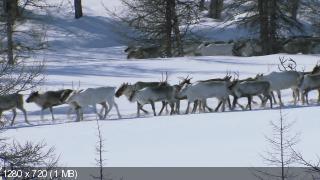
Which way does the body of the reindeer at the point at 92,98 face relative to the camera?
to the viewer's left

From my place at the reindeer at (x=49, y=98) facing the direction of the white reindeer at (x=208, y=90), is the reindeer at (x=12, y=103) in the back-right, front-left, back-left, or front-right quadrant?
back-right

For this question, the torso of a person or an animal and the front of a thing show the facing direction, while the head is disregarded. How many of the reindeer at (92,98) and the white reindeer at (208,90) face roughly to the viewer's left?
2

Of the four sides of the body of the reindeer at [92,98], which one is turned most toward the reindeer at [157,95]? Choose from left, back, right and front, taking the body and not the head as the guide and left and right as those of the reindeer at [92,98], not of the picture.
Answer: back

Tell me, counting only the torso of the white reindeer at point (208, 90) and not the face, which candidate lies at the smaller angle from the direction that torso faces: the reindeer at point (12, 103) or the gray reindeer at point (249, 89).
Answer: the reindeer

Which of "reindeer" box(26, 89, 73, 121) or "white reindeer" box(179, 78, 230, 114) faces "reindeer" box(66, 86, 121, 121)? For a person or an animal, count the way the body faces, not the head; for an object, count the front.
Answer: the white reindeer

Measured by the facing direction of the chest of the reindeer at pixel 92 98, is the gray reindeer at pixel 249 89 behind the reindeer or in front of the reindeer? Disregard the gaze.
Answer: behind

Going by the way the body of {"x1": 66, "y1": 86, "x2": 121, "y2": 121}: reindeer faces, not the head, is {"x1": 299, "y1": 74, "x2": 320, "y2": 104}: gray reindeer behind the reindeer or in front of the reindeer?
behind

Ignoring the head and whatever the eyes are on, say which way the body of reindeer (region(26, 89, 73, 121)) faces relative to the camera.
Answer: to the viewer's left

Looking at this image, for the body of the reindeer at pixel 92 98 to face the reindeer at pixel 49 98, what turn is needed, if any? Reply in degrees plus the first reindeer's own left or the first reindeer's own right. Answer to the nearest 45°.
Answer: approximately 45° to the first reindeer's own right

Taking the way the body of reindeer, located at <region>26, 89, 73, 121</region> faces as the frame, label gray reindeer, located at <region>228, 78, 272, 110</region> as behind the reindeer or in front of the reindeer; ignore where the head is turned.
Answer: behind

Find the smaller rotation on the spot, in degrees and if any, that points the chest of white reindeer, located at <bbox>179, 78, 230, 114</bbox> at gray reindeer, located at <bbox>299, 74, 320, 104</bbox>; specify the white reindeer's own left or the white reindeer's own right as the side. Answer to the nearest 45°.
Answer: approximately 180°

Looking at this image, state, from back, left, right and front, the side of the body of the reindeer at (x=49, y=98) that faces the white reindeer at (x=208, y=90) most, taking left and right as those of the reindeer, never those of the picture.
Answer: back

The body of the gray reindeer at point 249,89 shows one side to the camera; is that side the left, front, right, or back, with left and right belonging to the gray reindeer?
left

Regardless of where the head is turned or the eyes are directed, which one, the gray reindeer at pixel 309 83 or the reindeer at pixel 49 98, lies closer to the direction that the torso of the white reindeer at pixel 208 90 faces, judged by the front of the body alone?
the reindeer
